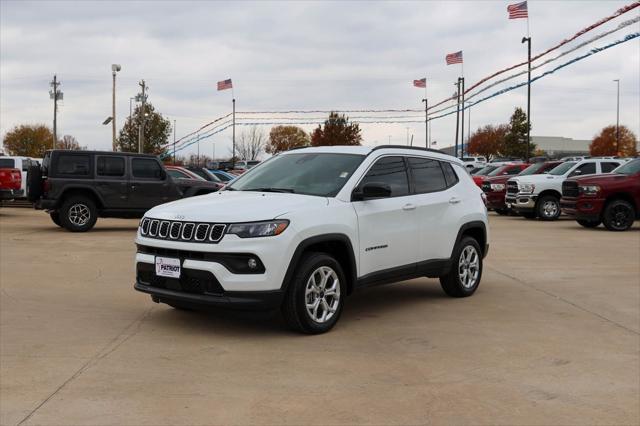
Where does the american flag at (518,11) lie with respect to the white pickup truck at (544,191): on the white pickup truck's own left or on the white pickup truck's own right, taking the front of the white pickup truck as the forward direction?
on the white pickup truck's own right

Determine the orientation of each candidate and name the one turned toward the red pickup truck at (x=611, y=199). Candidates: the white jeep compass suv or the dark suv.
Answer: the dark suv

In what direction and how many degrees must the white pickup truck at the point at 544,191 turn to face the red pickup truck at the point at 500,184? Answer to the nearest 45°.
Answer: approximately 90° to its right

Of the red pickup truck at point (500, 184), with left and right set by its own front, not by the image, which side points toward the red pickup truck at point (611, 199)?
left

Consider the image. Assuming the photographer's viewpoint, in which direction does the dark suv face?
facing to the right of the viewer

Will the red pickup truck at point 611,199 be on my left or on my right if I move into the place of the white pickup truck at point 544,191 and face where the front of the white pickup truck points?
on my left

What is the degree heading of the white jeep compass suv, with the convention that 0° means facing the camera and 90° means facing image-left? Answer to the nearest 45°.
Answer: approximately 45°

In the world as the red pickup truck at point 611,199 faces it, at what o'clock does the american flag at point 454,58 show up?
The american flag is roughly at 4 o'clock from the red pickup truck.

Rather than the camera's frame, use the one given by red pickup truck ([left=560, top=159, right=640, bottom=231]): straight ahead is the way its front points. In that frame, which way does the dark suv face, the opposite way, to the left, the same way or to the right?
the opposite way

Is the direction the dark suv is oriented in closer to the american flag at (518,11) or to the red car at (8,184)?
the american flag

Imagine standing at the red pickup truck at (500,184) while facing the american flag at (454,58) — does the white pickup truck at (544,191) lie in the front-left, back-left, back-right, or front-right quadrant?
back-right
